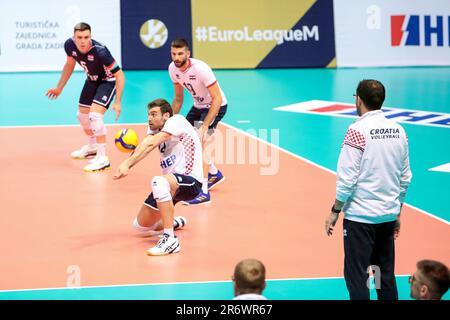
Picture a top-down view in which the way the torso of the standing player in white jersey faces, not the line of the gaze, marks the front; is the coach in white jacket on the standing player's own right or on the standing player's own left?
on the standing player's own left

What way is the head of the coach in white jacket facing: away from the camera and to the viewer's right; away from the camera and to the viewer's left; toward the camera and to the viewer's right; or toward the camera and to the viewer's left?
away from the camera and to the viewer's left

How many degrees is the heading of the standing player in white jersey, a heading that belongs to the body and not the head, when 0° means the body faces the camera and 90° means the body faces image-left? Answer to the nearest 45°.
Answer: approximately 45°

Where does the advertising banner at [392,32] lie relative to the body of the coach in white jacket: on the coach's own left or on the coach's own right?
on the coach's own right

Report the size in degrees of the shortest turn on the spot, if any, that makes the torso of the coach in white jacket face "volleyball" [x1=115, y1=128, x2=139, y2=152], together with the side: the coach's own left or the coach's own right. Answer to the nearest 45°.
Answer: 0° — they already face it

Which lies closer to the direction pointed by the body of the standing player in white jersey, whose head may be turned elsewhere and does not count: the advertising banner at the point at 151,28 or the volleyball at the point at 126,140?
the volleyball

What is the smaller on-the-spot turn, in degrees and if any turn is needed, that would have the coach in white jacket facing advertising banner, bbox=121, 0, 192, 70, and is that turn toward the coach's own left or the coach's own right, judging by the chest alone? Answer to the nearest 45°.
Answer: approximately 45° to the coach's own right

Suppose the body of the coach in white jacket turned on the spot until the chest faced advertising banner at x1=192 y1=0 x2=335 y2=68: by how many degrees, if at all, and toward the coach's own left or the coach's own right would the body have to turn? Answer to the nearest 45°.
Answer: approximately 45° to the coach's own right

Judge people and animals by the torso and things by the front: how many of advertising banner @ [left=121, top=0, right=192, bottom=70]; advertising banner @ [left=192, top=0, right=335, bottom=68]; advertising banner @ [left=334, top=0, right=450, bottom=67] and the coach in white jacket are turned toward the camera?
3

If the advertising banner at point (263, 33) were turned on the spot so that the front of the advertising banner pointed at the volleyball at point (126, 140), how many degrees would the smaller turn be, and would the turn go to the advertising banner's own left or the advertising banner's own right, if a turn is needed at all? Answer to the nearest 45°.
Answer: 0° — it already faces it
